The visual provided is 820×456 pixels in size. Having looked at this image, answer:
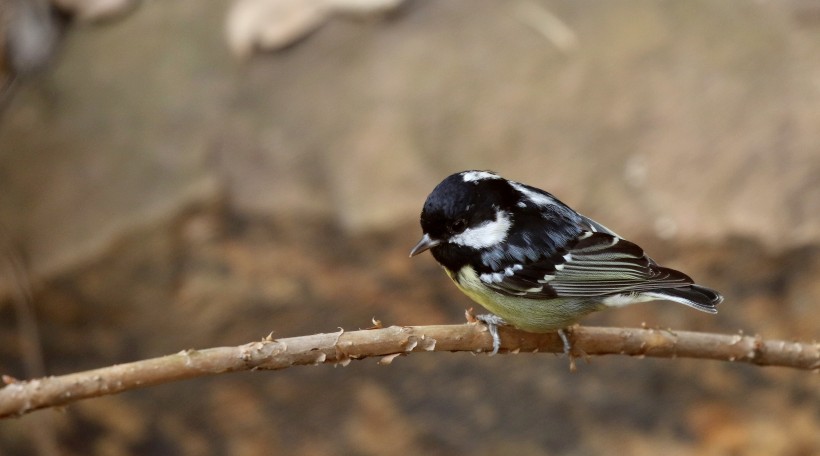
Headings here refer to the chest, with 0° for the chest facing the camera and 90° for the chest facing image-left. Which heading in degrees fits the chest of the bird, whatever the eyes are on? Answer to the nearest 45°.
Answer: approximately 90°
